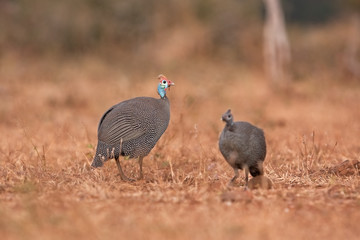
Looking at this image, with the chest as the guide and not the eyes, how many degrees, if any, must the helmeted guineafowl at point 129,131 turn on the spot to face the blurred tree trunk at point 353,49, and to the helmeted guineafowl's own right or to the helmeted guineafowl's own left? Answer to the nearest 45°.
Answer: approximately 45° to the helmeted guineafowl's own left

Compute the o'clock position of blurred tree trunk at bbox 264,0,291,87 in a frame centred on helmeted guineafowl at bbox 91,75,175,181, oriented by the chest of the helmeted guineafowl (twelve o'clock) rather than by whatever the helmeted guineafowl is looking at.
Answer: The blurred tree trunk is roughly at 10 o'clock from the helmeted guineafowl.

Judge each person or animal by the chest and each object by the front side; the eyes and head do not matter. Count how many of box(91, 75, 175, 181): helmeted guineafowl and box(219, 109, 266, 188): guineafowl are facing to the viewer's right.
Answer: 1

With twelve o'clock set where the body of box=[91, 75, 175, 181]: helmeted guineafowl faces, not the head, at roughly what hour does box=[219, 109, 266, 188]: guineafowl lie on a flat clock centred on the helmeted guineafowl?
The guineafowl is roughly at 1 o'clock from the helmeted guineafowl.

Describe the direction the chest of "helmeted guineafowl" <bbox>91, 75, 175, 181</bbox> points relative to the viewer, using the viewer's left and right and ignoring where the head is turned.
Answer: facing to the right of the viewer
